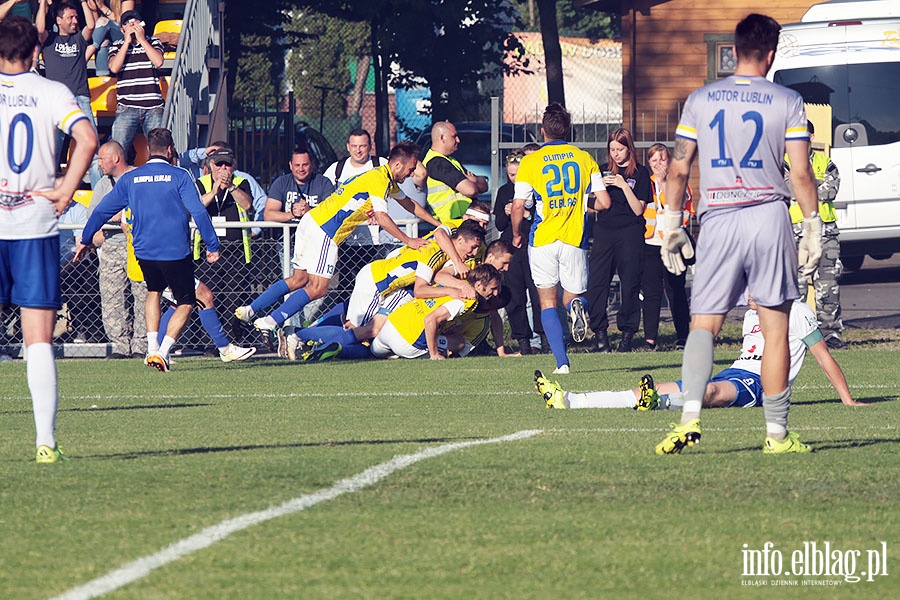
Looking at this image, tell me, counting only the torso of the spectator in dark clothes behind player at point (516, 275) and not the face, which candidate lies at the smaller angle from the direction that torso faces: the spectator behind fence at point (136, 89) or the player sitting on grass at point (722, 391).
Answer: the player sitting on grass

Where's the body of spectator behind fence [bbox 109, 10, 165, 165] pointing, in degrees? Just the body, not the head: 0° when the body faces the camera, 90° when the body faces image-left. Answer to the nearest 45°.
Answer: approximately 0°

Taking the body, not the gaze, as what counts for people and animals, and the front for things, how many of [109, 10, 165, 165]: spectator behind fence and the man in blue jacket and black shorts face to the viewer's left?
0

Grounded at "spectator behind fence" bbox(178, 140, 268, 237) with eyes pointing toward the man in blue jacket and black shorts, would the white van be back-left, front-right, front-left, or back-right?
back-left

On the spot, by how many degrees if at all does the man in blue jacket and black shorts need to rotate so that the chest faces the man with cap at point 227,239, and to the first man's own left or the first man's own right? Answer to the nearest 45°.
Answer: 0° — they already face them

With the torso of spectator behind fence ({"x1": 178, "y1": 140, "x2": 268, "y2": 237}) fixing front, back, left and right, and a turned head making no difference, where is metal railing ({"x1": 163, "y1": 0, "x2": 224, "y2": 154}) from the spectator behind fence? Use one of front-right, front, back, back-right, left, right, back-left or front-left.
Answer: back

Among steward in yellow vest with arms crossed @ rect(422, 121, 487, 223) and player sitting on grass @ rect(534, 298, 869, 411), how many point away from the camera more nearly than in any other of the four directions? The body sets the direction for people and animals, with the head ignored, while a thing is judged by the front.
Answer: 0

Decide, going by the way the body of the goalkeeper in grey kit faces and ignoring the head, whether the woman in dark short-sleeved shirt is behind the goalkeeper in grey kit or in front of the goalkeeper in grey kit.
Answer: in front

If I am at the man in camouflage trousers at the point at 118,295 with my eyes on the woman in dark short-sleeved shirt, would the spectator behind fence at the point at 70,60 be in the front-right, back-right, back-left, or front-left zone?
back-left

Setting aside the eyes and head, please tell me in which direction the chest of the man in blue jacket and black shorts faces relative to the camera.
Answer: away from the camera

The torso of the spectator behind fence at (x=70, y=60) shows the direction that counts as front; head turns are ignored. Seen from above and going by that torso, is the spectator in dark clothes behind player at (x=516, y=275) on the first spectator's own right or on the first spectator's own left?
on the first spectator's own left

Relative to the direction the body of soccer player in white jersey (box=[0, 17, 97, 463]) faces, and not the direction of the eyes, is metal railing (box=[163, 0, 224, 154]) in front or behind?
in front

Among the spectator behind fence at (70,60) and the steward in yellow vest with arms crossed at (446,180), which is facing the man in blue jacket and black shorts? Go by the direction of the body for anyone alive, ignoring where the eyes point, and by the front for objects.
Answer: the spectator behind fence at (70,60)

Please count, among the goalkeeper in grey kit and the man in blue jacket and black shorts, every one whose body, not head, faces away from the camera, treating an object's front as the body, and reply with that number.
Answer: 2

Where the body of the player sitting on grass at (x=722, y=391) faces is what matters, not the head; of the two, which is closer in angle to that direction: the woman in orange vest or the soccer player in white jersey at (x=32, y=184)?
the soccer player in white jersey
